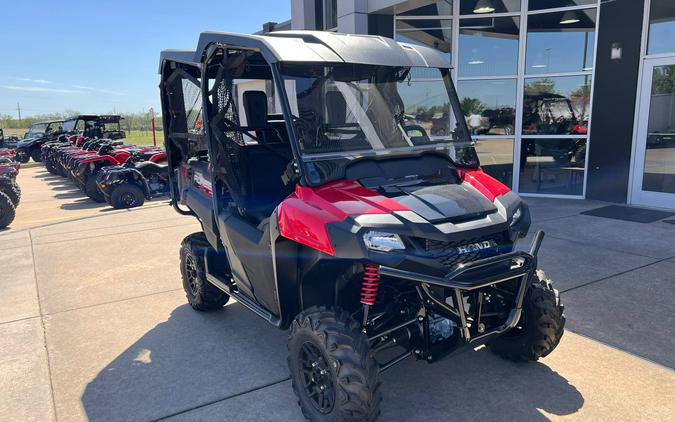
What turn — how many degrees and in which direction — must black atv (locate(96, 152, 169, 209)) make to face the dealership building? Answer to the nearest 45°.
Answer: approximately 180°

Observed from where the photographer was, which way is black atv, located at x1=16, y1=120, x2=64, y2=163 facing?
facing the viewer and to the left of the viewer

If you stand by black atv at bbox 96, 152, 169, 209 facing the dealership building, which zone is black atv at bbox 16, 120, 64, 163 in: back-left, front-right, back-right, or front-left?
back-left

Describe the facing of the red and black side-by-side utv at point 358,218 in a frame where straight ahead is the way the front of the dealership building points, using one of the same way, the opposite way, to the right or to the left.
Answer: to the left

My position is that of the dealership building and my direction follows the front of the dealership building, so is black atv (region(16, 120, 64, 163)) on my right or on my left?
on my right

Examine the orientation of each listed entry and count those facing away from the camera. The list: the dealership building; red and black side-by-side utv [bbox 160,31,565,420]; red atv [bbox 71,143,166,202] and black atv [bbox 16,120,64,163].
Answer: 0

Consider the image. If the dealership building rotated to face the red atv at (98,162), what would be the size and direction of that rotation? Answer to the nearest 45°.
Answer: approximately 45° to its right

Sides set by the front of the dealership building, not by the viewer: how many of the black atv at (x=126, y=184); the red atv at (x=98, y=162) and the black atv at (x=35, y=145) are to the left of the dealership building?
0

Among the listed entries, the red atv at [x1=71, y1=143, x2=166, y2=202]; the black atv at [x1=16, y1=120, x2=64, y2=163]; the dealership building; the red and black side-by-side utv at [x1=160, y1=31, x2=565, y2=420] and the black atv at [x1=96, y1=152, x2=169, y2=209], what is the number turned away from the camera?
0

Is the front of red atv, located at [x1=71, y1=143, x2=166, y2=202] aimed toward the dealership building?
no

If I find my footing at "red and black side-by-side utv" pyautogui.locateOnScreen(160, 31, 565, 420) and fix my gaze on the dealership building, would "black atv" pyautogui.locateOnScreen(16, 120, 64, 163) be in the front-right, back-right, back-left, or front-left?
front-left

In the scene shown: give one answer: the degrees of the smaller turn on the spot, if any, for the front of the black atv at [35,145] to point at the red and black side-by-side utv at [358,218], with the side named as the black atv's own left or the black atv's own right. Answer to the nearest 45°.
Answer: approximately 45° to the black atv's own left

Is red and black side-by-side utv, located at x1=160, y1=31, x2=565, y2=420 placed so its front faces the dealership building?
no

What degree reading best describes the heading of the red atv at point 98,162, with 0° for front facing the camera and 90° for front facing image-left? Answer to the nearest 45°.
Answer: approximately 45°

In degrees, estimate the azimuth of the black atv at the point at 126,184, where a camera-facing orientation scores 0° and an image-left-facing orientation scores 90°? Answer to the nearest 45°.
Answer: approximately 45°

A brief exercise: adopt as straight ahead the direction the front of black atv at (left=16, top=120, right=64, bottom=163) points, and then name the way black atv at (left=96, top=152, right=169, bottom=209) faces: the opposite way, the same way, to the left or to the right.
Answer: the same way

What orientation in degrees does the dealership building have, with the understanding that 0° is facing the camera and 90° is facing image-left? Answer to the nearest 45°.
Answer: approximately 45°

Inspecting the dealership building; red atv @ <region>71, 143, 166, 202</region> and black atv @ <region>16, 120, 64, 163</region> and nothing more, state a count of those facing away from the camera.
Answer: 0
